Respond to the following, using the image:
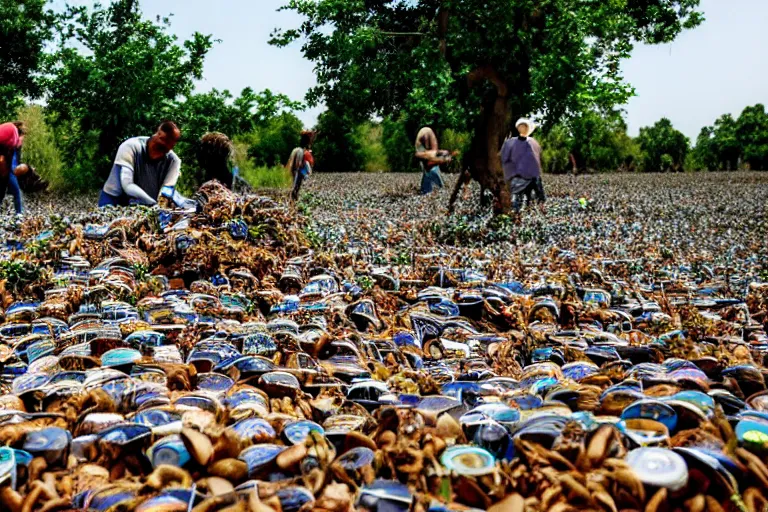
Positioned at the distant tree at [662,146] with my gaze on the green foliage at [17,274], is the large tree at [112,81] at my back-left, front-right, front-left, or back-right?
front-right

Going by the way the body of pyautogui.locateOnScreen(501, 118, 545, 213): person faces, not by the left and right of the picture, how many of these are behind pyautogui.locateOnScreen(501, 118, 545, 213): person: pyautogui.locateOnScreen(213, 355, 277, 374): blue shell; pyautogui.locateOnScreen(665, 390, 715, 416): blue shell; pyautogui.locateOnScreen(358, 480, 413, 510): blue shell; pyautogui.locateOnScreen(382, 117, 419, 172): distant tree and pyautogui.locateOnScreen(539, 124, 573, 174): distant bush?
2

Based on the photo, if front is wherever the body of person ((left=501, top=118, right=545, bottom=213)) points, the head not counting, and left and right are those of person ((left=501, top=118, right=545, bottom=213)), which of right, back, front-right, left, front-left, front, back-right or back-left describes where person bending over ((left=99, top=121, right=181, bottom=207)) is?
front-right

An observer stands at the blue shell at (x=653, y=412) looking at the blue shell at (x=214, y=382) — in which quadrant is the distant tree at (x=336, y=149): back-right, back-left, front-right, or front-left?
front-right

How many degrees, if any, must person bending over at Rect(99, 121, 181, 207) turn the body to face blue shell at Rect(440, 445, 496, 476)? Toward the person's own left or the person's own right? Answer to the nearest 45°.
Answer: approximately 45° to the person's own right

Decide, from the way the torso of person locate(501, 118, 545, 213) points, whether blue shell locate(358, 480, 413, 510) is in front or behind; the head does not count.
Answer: in front

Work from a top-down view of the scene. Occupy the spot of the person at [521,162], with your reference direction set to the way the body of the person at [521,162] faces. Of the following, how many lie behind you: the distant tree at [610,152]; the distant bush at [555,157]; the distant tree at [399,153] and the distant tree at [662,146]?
4

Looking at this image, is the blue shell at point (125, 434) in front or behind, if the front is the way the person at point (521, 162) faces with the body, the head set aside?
in front

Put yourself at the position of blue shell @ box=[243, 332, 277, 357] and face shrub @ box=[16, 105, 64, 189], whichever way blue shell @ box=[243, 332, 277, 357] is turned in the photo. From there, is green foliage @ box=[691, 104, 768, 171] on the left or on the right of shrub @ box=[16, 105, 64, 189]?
right

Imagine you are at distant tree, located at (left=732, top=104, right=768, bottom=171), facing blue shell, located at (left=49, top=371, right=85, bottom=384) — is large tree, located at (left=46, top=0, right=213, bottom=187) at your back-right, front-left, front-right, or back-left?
front-right

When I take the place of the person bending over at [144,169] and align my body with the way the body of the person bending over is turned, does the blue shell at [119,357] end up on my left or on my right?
on my right

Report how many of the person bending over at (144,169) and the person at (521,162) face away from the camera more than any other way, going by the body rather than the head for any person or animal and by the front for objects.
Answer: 0

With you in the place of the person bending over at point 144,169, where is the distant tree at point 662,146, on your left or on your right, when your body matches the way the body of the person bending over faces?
on your left

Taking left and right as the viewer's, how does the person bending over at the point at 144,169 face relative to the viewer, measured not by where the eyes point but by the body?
facing the viewer and to the right of the viewer

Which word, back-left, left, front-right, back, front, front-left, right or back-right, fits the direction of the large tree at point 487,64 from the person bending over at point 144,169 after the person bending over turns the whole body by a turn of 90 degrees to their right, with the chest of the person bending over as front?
back

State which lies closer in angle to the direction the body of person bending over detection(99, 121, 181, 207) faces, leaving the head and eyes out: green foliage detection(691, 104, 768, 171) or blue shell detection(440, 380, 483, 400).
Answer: the blue shell

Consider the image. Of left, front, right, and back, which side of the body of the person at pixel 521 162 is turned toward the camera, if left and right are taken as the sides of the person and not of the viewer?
front

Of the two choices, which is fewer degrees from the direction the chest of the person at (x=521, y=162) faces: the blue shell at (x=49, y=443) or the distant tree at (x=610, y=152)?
the blue shell

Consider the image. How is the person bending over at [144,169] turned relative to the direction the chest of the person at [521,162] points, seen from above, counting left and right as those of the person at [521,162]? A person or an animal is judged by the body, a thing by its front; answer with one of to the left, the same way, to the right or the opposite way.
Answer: to the left
